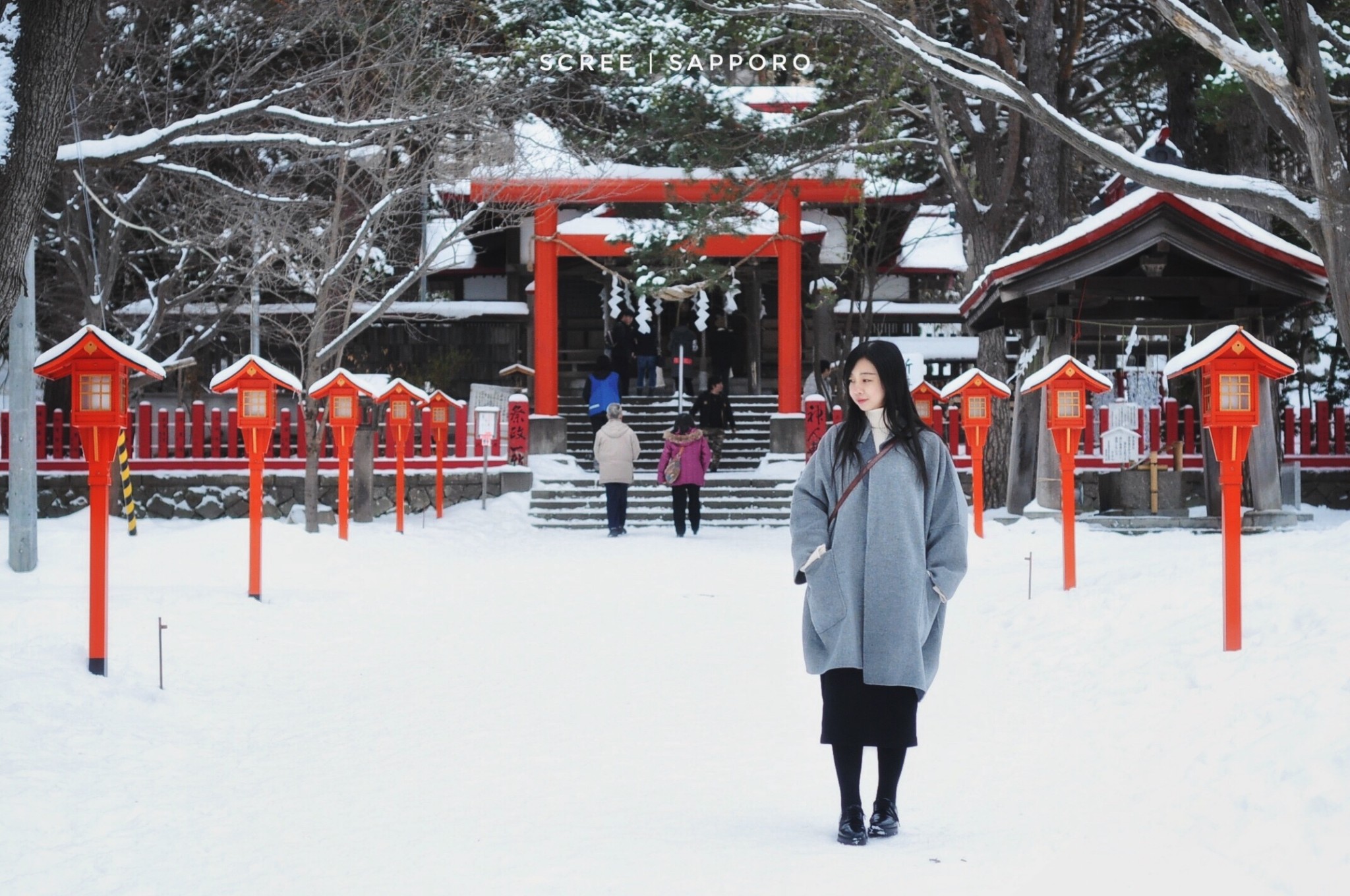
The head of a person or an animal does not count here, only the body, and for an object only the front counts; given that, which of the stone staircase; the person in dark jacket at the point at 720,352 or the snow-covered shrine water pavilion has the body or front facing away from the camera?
the person in dark jacket

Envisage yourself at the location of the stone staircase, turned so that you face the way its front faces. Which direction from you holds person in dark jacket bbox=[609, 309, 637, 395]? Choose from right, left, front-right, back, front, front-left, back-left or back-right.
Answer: back

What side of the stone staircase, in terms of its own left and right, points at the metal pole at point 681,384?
back

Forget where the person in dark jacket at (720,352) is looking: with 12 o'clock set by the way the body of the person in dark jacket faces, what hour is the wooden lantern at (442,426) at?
The wooden lantern is roughly at 7 o'clock from the person in dark jacket.

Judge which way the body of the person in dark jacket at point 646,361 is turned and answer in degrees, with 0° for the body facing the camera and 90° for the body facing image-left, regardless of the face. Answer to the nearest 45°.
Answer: approximately 180°

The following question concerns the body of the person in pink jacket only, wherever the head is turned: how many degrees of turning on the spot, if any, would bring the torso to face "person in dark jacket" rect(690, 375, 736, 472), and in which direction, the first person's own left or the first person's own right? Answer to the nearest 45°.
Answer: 0° — they already face them

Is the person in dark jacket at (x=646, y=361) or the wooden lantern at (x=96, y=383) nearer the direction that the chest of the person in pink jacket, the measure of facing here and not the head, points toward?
the person in dark jacket

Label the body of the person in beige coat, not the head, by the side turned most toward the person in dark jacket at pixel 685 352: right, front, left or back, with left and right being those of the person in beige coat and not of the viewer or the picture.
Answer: front

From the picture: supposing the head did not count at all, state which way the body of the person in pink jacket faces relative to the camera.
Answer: away from the camera

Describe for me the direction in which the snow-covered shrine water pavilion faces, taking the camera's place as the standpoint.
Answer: facing the viewer

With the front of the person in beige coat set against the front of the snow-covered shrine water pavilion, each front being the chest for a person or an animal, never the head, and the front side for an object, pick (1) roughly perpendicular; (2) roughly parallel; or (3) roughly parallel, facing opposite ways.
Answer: roughly parallel, facing opposite ways

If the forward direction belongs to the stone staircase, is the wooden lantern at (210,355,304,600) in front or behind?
in front

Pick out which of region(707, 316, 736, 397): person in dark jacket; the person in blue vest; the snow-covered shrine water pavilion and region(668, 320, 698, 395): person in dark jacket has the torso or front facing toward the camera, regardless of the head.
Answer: the snow-covered shrine water pavilion

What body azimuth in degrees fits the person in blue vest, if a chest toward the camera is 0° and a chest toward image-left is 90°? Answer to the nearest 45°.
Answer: approximately 180°

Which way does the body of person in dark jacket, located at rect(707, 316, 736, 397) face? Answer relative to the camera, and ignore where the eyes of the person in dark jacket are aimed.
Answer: away from the camera

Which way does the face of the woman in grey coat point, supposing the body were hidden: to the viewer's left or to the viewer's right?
to the viewer's left
